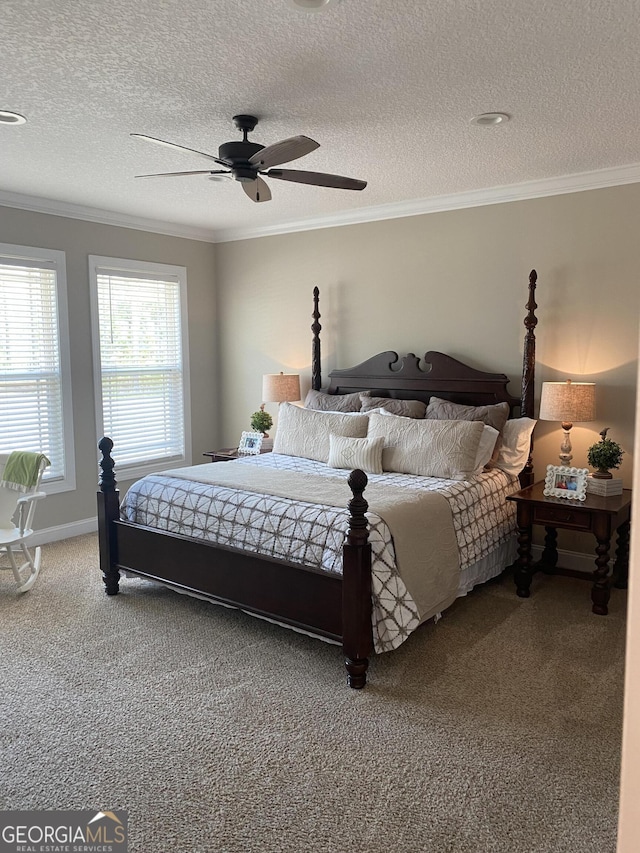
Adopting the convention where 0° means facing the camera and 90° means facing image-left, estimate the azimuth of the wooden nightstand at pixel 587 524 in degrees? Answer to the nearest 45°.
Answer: approximately 45°

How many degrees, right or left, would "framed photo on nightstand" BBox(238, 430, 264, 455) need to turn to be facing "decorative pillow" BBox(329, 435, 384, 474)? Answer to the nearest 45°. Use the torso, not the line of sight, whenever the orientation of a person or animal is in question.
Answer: approximately 45° to its left

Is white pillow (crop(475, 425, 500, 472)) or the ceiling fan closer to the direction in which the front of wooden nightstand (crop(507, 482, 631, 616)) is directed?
the ceiling fan

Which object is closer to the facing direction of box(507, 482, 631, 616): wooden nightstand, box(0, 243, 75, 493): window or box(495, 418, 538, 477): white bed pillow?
the window

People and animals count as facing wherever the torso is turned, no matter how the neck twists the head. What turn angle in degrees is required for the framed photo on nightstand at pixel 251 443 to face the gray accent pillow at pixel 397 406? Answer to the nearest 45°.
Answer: approximately 45° to its left

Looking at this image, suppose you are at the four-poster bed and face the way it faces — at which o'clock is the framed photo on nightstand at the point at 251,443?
The framed photo on nightstand is roughly at 4 o'clock from the four-poster bed.

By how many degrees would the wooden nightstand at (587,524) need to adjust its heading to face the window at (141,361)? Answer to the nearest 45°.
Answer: approximately 45° to its right

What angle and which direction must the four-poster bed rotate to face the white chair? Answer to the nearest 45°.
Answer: approximately 45° to its right

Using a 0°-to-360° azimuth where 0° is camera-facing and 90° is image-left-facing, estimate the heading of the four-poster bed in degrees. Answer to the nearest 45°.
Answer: approximately 45°

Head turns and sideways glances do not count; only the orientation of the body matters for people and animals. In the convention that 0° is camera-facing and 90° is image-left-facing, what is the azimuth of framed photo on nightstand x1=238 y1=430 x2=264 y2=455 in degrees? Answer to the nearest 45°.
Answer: approximately 0°
